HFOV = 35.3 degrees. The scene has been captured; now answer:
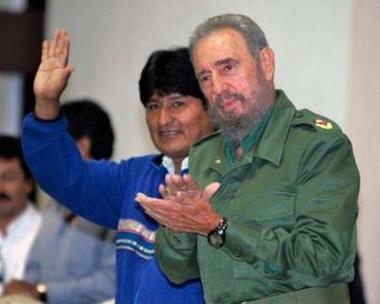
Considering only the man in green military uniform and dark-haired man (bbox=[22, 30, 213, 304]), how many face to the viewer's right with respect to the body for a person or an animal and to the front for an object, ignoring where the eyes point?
0

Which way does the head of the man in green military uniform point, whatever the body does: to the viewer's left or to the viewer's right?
to the viewer's left

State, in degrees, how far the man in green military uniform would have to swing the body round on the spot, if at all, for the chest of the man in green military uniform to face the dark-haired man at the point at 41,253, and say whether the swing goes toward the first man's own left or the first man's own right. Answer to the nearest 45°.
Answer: approximately 90° to the first man's own right

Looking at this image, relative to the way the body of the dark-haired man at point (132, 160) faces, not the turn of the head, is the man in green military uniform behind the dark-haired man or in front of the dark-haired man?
in front

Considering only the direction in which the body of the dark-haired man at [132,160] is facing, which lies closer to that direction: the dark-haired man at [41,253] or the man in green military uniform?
the man in green military uniform

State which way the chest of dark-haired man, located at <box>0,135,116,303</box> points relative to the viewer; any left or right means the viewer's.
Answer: facing the viewer and to the left of the viewer

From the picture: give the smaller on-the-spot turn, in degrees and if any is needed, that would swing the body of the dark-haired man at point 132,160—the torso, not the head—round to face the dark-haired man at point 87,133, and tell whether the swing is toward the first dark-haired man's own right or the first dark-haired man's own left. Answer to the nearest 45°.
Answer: approximately 180°

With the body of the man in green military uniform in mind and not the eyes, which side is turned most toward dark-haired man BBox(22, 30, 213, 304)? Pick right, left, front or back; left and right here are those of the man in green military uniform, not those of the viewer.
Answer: right
